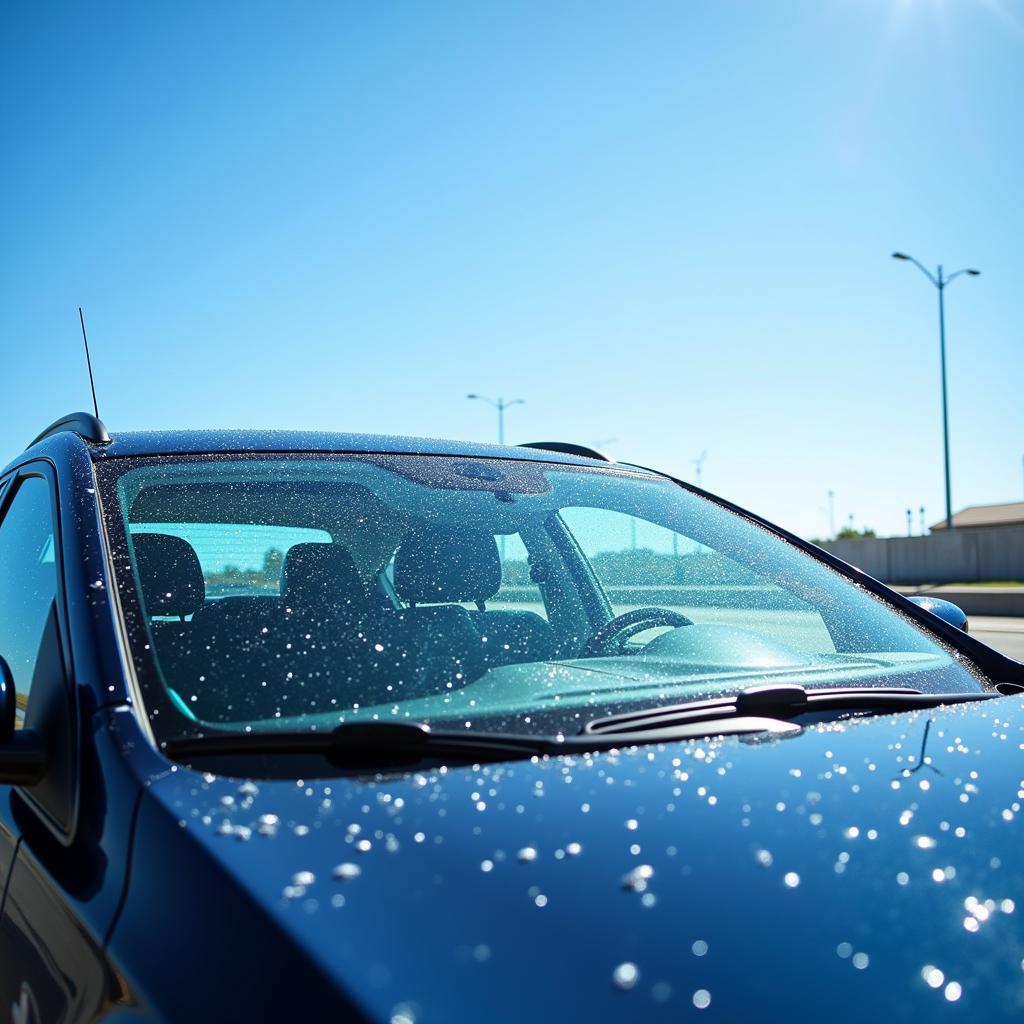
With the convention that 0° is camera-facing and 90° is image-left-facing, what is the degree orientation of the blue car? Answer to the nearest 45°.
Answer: approximately 315°
